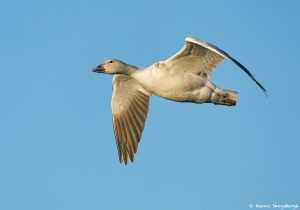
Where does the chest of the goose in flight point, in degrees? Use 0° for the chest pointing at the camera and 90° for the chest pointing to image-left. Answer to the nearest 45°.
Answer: approximately 90°
